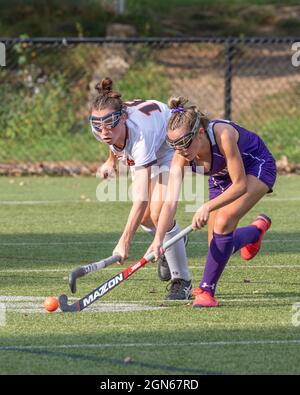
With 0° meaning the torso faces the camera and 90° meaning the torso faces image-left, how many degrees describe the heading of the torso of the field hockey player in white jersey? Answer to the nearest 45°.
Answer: approximately 45°

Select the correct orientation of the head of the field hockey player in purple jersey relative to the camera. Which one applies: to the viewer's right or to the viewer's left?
to the viewer's left

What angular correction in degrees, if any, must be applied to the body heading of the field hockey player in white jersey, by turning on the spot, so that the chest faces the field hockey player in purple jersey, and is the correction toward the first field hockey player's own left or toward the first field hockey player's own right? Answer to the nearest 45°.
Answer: approximately 135° to the first field hockey player's own left

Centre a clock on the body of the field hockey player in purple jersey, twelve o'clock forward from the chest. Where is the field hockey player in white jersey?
The field hockey player in white jersey is roughly at 2 o'clock from the field hockey player in purple jersey.

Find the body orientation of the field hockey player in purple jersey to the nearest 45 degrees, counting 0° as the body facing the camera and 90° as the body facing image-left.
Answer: approximately 45°
